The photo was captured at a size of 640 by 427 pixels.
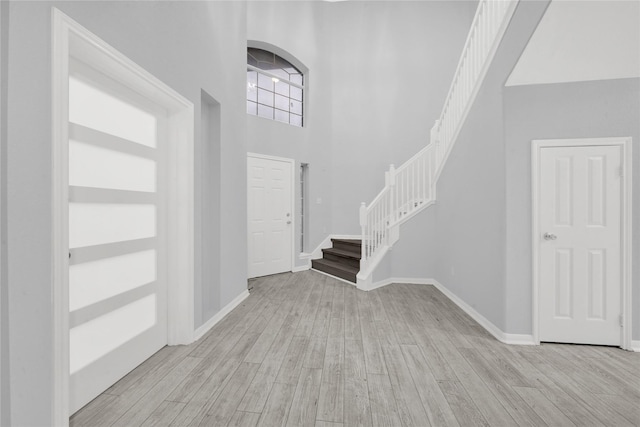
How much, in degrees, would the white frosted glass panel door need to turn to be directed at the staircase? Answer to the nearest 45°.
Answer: approximately 90° to its left

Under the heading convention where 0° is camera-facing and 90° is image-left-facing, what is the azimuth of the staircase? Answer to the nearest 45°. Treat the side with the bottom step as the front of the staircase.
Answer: approximately 45°

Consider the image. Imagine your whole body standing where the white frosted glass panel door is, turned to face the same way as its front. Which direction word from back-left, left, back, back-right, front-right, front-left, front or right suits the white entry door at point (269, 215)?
left

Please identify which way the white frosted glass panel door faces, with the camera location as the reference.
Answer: facing the viewer and to the right of the viewer

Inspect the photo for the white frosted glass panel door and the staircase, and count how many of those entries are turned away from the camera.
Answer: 0

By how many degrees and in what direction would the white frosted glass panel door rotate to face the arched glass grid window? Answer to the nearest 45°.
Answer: approximately 90° to its left

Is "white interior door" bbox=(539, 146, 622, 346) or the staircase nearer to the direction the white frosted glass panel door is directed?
the white interior door

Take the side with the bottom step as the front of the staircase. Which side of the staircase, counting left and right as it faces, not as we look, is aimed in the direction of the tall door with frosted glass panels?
front
